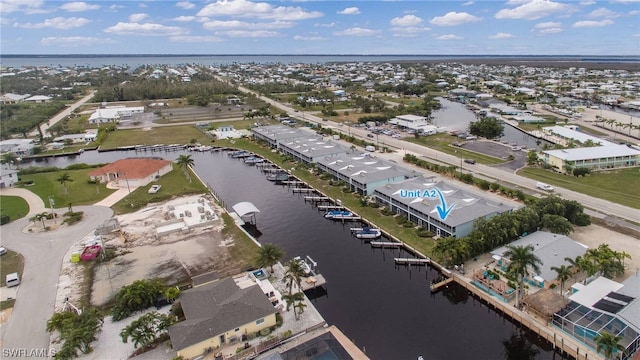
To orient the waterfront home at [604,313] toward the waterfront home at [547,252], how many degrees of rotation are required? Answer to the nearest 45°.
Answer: approximately 90° to its left

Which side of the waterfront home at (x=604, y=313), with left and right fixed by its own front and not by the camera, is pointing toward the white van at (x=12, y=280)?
back

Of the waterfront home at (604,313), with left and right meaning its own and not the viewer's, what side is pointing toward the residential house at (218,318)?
back

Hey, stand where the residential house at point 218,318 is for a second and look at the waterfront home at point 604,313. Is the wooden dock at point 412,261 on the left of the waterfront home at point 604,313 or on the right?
left

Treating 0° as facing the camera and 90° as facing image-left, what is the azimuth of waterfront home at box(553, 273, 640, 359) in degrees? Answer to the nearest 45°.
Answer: approximately 225°

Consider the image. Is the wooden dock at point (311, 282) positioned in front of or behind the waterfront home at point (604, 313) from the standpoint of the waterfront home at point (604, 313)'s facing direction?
behind

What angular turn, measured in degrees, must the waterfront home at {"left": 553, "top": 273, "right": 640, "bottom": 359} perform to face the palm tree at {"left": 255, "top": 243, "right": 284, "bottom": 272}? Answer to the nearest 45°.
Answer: approximately 135° to its left

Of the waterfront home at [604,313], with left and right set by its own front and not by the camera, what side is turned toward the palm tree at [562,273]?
left

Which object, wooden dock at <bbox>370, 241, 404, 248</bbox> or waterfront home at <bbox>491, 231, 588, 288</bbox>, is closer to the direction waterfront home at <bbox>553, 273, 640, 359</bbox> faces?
the waterfront home

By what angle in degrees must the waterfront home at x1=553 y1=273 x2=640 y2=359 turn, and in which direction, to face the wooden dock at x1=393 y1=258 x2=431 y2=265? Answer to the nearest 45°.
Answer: approximately 135° to its left
